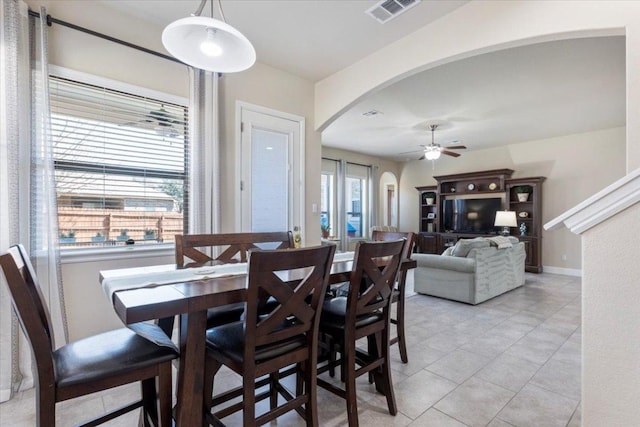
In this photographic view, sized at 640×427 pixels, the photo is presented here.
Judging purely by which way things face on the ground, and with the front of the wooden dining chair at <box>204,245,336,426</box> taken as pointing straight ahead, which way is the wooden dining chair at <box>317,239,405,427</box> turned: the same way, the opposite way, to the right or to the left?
the same way

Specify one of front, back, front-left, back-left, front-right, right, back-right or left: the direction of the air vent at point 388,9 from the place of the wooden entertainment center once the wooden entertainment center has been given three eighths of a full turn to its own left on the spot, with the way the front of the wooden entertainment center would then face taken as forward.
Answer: right

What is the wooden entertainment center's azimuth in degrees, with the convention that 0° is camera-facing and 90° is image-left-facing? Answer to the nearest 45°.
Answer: approximately 45°

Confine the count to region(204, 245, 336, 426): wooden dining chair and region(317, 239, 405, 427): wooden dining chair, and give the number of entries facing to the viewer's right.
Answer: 0

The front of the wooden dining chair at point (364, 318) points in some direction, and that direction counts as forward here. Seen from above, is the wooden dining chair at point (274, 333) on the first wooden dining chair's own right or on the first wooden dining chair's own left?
on the first wooden dining chair's own left

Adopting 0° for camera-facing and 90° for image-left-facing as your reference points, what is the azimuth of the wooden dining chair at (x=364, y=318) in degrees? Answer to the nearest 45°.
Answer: approximately 135°

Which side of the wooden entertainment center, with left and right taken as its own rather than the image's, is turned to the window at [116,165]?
front

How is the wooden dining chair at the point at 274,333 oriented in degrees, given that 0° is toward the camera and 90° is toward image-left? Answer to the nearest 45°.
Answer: approximately 135°

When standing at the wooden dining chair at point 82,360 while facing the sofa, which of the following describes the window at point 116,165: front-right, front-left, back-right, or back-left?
front-left

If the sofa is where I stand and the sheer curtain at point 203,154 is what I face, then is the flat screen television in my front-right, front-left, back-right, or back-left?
back-right

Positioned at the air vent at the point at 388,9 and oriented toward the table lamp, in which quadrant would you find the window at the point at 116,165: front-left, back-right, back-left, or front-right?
back-left

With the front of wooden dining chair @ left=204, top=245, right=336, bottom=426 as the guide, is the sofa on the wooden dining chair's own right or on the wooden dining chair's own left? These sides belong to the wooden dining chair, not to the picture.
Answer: on the wooden dining chair's own right

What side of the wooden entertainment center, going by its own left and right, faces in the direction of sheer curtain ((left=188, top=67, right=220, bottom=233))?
front
